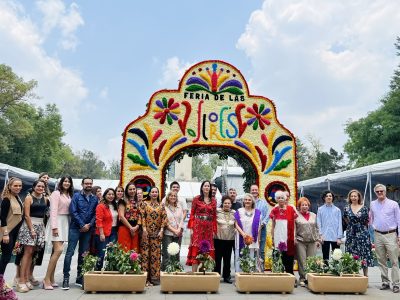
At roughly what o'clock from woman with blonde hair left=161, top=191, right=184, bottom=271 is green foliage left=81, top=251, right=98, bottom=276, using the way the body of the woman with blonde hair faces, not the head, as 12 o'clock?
The green foliage is roughly at 2 o'clock from the woman with blonde hair.

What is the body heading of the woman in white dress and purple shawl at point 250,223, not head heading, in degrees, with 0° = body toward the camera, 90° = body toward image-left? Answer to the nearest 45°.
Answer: approximately 0°

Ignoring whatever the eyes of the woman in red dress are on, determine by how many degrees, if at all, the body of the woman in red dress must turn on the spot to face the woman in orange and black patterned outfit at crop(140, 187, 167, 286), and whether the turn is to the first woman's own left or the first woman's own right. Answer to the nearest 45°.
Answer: approximately 90° to the first woman's own right

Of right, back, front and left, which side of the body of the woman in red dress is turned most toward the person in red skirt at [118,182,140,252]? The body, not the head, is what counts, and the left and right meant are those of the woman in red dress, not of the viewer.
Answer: right

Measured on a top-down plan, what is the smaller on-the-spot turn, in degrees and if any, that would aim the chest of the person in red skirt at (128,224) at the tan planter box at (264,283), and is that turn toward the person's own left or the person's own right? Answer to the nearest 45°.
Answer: approximately 45° to the person's own left

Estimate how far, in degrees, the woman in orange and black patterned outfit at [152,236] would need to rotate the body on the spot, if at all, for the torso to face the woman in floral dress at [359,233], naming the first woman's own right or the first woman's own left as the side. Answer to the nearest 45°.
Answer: approximately 90° to the first woman's own left

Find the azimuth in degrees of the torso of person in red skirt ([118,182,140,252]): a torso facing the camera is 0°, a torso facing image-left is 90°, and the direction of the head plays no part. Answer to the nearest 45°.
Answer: approximately 315°

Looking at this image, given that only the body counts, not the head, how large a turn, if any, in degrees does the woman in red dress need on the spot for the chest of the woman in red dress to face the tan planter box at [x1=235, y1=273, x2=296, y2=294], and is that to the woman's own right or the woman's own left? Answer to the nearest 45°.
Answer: approximately 45° to the woman's own left

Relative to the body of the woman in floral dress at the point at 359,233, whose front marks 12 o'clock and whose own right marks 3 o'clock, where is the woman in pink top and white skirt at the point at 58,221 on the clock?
The woman in pink top and white skirt is roughly at 2 o'clock from the woman in floral dress.
